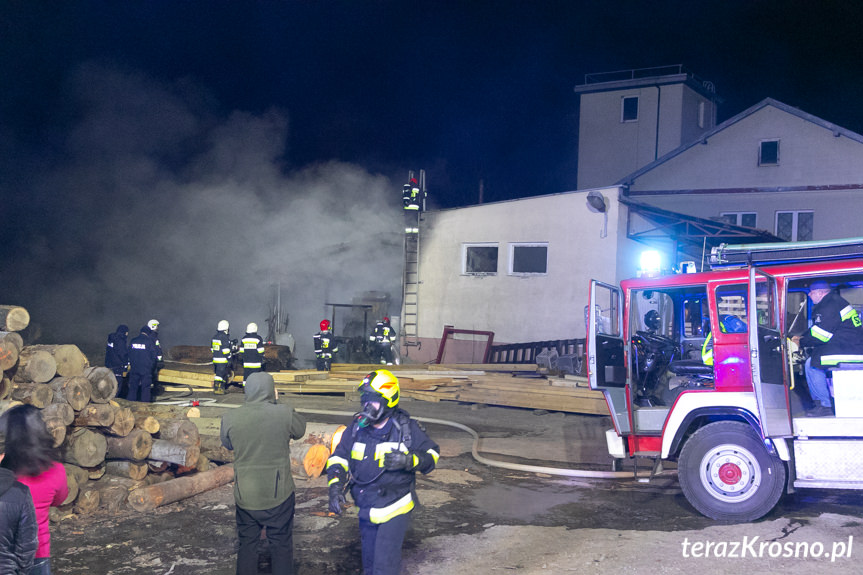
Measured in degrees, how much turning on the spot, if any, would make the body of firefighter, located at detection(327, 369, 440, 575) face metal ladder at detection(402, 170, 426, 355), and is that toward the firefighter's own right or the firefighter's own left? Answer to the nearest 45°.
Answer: approximately 135° to the firefighter's own right

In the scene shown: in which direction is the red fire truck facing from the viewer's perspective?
to the viewer's left

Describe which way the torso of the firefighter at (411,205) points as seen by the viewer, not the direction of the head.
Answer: away from the camera

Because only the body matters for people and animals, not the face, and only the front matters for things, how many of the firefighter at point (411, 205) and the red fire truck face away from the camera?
1

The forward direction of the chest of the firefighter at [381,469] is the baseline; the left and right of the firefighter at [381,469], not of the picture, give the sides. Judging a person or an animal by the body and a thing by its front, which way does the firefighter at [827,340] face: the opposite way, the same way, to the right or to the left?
to the right

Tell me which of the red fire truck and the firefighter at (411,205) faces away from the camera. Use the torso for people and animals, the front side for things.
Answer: the firefighter

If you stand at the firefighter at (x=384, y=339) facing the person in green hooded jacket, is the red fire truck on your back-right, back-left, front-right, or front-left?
front-left

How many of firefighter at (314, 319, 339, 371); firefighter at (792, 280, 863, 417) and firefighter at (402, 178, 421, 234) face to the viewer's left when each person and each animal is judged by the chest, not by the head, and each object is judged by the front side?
1

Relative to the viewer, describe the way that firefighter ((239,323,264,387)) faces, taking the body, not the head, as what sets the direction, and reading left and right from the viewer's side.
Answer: facing away from the viewer

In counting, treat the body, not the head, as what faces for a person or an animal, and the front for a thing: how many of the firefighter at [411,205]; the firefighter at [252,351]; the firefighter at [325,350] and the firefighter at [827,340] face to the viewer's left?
1

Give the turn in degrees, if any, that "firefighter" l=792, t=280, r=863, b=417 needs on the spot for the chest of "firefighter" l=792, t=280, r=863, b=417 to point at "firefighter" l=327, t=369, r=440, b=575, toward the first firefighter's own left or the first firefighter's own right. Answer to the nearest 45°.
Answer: approximately 45° to the first firefighter's own left

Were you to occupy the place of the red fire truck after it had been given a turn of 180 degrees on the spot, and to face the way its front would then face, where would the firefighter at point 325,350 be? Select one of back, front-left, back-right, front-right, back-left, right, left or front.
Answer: back-left

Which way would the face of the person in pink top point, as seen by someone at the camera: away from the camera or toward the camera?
away from the camera

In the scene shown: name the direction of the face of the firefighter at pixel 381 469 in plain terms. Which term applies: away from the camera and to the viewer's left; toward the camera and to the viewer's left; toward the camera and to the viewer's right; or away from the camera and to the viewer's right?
toward the camera and to the viewer's left

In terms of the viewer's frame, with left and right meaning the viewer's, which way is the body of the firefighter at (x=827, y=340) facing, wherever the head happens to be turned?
facing to the left of the viewer
